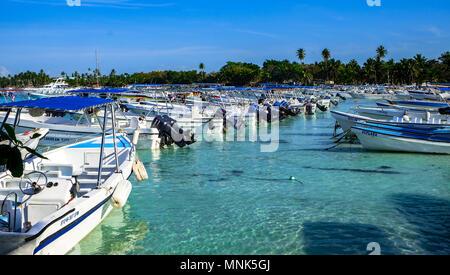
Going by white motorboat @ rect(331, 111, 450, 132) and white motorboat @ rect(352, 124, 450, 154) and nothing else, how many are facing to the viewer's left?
2

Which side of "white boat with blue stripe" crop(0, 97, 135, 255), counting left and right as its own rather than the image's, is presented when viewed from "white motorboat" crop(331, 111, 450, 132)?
front

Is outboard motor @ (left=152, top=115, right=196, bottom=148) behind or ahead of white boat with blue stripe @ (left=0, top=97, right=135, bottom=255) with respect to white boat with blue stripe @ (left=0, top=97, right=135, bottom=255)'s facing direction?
ahead

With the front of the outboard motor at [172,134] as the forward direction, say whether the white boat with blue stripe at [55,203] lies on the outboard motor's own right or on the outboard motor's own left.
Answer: on the outboard motor's own left

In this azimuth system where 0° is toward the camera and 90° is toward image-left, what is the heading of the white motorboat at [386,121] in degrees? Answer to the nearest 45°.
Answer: approximately 90°

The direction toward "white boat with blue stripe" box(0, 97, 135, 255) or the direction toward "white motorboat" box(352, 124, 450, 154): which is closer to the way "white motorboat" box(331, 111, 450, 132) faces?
the white boat with blue stripe

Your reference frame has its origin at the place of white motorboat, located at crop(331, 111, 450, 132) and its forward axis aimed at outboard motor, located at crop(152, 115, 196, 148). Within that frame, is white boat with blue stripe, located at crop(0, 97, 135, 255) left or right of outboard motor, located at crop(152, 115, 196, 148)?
left

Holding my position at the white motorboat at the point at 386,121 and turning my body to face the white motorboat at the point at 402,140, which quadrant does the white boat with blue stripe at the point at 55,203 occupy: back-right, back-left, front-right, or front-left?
front-right

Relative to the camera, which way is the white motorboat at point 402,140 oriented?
to the viewer's left

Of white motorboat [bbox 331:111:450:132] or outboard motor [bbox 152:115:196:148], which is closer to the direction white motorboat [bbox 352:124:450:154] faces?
the outboard motor
